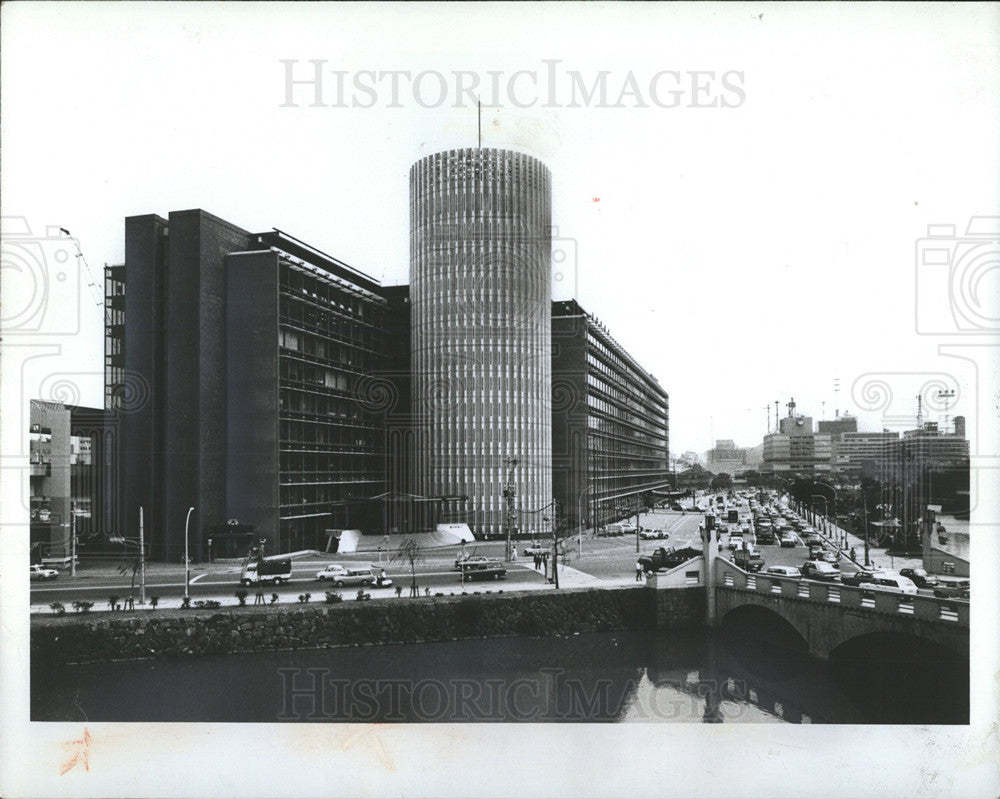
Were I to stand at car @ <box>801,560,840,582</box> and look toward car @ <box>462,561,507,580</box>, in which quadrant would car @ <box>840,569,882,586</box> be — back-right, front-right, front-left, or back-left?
back-left

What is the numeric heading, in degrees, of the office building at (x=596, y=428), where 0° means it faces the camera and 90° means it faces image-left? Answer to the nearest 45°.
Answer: approximately 315°

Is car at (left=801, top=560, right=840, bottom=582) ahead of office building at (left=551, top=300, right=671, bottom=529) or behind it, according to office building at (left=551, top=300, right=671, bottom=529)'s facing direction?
ahead

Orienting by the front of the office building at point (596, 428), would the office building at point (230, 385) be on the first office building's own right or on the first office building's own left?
on the first office building's own right

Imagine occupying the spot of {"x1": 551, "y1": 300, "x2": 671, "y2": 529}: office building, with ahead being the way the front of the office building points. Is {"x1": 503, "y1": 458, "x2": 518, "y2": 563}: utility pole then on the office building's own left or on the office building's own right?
on the office building's own right

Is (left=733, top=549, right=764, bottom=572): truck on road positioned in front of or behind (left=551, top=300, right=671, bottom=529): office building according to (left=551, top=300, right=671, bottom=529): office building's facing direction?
in front
